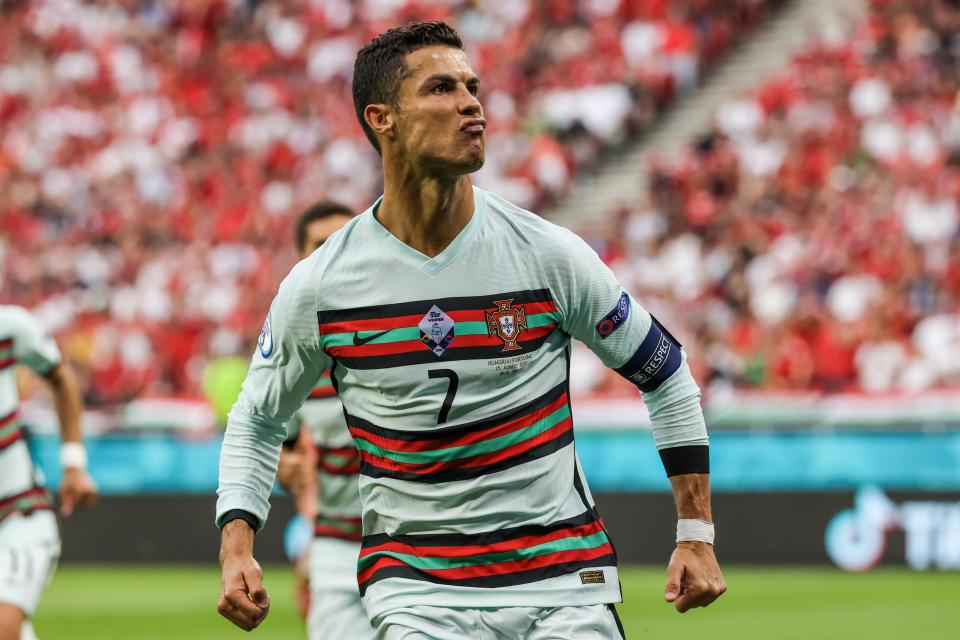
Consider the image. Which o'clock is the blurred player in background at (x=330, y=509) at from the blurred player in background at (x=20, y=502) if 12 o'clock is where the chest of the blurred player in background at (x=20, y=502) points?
the blurred player in background at (x=330, y=509) is roughly at 10 o'clock from the blurred player in background at (x=20, y=502).

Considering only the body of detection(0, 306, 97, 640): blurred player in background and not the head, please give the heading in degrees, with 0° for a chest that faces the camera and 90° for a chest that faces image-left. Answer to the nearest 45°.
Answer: approximately 0°
